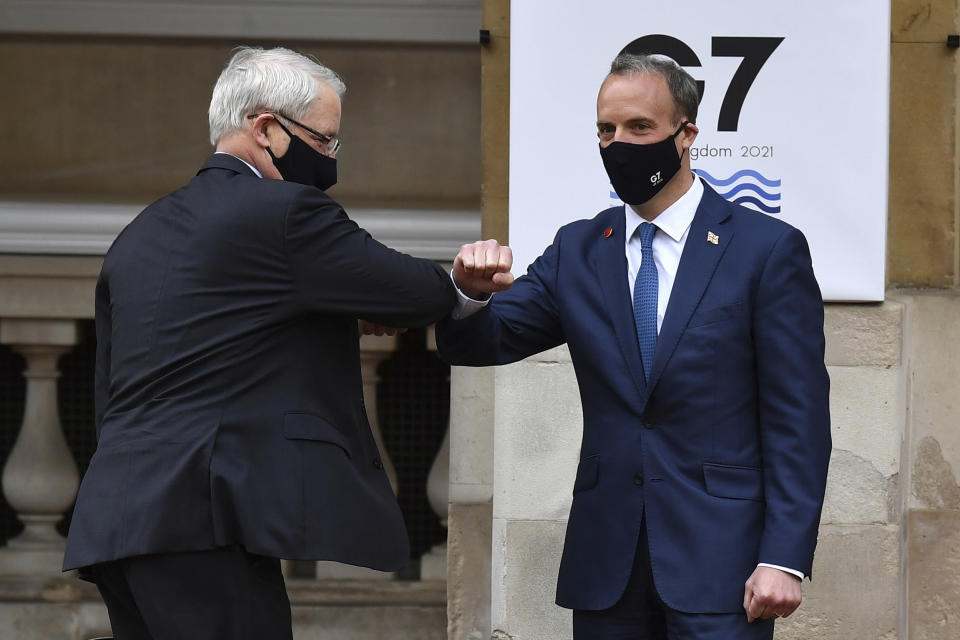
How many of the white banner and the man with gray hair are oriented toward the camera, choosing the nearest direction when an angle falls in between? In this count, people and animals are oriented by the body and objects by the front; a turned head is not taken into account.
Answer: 1

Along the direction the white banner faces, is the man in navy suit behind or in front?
in front

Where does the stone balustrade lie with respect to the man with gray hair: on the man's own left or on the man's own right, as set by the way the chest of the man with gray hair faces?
on the man's own left

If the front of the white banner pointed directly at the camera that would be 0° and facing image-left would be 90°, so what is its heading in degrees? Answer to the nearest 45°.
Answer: approximately 0°

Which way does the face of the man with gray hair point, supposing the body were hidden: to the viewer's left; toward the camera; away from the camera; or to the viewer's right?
to the viewer's right

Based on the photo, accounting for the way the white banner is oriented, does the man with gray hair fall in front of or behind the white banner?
in front

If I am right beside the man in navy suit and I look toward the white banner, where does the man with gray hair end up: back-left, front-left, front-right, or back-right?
back-left

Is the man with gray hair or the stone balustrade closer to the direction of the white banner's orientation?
the man with gray hair

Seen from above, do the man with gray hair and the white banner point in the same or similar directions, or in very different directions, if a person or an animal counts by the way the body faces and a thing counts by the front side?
very different directions

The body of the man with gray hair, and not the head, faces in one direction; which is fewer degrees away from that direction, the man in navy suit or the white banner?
the white banner

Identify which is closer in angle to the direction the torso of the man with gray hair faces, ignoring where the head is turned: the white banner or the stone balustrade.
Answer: the white banner

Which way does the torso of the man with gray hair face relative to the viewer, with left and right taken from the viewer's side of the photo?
facing away from the viewer and to the right of the viewer
